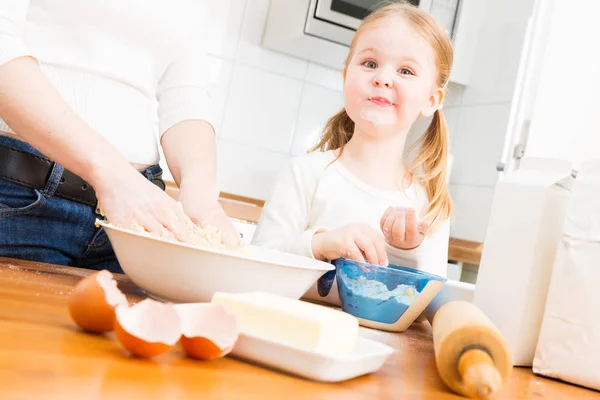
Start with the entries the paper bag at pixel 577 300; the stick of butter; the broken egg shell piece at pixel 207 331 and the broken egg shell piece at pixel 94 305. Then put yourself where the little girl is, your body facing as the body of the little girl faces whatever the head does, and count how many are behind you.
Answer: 0

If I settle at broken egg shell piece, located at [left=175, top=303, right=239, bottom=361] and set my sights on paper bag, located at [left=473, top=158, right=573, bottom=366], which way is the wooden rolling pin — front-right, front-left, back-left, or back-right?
front-right

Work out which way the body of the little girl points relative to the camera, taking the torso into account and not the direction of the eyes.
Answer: toward the camera

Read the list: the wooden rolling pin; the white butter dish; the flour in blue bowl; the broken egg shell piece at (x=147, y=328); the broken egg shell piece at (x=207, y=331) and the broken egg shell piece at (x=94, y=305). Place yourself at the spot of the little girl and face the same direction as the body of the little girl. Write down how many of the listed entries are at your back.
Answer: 0

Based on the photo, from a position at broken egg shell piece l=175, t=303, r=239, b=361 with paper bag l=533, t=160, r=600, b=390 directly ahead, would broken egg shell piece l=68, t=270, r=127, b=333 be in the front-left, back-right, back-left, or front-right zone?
back-left

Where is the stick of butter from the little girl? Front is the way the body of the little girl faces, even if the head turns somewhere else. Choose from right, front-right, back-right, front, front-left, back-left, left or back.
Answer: front

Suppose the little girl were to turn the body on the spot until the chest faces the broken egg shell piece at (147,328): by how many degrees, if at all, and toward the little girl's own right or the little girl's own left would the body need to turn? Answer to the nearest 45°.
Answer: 0° — they already face it

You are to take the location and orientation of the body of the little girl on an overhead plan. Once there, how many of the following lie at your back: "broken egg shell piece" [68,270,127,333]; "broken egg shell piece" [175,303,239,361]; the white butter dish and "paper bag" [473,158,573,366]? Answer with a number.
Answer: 0

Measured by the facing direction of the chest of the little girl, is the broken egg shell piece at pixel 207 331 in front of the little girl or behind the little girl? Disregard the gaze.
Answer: in front

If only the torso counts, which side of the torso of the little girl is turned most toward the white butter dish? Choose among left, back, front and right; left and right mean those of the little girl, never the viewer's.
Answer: front

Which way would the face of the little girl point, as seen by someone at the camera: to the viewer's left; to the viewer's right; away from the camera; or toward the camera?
toward the camera

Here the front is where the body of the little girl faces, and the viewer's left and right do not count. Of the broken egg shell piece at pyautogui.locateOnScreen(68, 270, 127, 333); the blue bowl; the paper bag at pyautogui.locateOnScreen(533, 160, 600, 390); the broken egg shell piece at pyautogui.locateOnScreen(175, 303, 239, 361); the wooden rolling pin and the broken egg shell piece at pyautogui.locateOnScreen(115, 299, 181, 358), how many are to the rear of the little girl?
0

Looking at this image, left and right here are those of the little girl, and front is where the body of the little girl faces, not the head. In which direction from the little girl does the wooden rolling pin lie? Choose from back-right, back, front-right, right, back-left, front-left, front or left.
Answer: front

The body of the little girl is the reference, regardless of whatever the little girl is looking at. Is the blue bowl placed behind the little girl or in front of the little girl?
in front

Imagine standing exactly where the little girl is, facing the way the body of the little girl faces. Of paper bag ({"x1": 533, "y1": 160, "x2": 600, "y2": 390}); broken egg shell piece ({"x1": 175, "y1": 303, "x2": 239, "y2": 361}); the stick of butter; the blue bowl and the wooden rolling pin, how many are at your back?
0
